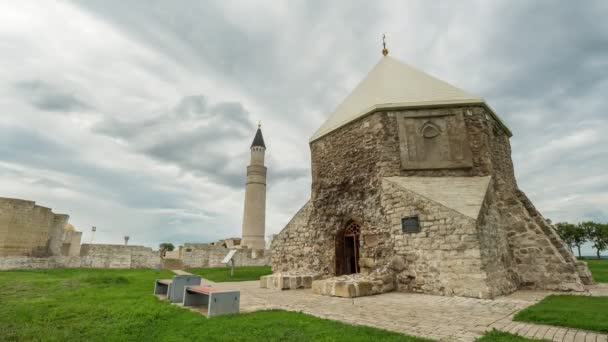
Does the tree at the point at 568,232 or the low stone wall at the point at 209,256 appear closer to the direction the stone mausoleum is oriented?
the low stone wall

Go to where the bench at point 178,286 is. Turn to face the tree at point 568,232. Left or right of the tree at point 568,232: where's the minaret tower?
left

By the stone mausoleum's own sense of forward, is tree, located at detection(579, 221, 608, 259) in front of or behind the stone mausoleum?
behind

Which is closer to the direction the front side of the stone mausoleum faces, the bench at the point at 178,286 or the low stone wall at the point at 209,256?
the bench

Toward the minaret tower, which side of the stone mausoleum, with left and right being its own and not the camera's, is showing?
right

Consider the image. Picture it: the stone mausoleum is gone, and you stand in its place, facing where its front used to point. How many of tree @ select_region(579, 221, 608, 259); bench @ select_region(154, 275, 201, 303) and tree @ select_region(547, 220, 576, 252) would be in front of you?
1

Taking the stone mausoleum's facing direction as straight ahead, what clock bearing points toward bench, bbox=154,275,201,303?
The bench is roughly at 12 o'clock from the stone mausoleum.

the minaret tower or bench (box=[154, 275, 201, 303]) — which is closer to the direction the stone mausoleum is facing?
the bench

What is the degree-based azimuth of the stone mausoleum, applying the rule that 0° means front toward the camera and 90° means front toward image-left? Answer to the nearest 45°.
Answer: approximately 45°

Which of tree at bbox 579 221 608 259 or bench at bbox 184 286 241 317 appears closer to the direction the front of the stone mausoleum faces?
the bench
